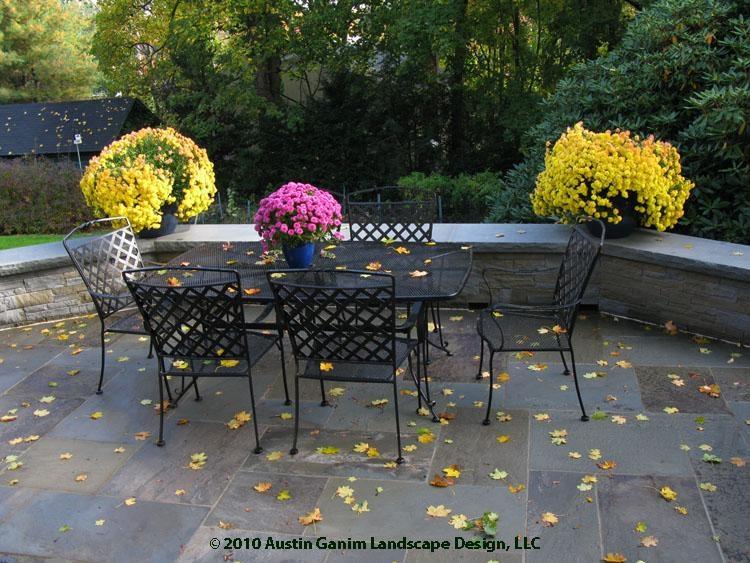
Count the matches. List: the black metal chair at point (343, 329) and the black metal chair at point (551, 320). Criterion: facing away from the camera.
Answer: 1

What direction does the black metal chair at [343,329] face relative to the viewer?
away from the camera

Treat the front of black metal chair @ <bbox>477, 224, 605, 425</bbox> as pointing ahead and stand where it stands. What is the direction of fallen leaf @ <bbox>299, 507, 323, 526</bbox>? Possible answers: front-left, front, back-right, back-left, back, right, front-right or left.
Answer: front-left

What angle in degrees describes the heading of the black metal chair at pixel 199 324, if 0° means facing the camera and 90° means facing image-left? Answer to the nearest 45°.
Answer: approximately 225°

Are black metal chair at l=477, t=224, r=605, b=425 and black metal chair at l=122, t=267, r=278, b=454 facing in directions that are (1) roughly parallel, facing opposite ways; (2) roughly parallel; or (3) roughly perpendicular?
roughly perpendicular

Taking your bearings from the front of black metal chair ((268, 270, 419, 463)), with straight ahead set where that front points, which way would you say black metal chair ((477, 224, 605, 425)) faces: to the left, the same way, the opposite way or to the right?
to the left

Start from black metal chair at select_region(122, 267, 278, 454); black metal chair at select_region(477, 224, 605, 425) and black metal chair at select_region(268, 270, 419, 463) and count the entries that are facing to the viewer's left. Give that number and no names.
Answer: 1

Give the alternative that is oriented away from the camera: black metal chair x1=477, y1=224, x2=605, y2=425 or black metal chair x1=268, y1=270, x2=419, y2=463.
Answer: black metal chair x1=268, y1=270, x2=419, y2=463

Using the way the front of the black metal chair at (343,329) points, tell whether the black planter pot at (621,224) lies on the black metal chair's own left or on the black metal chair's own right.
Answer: on the black metal chair's own right

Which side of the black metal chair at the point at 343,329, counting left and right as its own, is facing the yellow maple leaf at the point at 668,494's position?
right

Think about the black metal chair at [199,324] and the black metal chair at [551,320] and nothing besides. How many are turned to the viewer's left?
1

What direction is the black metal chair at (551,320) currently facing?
to the viewer's left

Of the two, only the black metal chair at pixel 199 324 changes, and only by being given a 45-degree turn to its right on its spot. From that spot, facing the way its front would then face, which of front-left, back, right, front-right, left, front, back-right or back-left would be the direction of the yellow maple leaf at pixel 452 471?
front-right

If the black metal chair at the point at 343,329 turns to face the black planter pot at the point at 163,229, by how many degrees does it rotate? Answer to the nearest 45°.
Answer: approximately 45° to its left

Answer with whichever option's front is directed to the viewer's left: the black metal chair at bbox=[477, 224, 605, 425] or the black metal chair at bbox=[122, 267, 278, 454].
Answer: the black metal chair at bbox=[477, 224, 605, 425]

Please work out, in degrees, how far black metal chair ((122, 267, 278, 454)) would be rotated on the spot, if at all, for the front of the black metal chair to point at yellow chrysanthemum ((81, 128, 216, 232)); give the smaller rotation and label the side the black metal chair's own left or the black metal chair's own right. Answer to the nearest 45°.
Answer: approximately 45° to the black metal chair's own left

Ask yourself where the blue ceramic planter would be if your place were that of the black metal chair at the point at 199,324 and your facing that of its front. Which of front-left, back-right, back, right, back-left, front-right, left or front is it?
front

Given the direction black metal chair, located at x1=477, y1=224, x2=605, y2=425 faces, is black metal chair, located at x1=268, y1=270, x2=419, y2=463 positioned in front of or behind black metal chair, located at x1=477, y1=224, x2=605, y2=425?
in front
